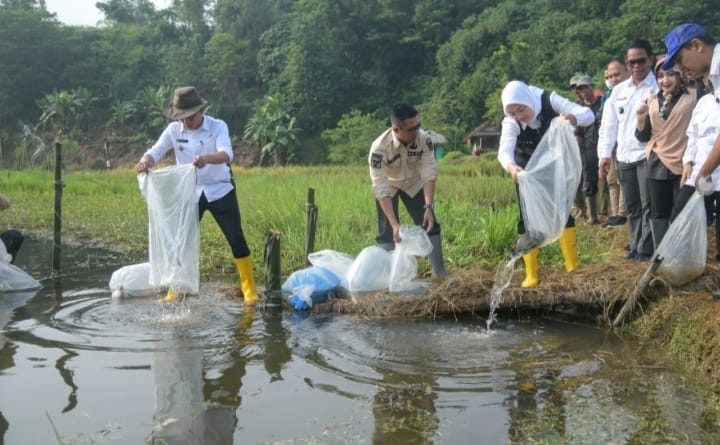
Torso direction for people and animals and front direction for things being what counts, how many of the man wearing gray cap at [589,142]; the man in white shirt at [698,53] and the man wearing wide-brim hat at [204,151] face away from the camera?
0

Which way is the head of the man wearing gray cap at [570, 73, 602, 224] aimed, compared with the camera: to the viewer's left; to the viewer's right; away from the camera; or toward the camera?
toward the camera

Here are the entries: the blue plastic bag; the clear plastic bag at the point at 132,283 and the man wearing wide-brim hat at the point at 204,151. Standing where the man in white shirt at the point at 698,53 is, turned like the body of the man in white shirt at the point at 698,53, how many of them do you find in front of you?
3

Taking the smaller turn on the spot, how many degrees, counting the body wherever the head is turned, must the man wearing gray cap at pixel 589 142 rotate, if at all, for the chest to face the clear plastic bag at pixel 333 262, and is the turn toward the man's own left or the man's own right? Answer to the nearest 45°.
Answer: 0° — they already face it

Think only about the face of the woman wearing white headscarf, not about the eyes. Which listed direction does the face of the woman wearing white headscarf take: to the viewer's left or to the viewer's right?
to the viewer's left

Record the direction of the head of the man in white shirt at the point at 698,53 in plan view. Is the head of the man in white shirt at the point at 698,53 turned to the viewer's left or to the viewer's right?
to the viewer's left

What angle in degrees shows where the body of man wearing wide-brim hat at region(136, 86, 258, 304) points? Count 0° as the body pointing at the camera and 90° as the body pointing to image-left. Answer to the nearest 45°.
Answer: approximately 45°

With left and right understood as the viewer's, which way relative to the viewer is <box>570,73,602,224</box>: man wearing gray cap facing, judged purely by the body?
facing the viewer and to the left of the viewer

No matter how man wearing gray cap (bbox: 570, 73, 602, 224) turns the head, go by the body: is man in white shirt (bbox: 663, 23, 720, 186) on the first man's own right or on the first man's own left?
on the first man's own left

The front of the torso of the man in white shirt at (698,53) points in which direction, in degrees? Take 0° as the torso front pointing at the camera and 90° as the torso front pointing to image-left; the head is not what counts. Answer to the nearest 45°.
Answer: approximately 90°

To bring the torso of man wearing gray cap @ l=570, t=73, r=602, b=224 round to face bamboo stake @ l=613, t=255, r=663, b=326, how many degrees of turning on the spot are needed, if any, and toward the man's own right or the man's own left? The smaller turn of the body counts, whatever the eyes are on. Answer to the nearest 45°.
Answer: approximately 45° to the man's own left

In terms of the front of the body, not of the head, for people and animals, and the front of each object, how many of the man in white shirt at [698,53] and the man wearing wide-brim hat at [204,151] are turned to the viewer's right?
0

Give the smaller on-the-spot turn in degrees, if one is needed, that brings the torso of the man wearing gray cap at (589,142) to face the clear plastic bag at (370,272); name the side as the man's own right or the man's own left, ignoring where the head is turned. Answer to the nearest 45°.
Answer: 0° — they already face it
